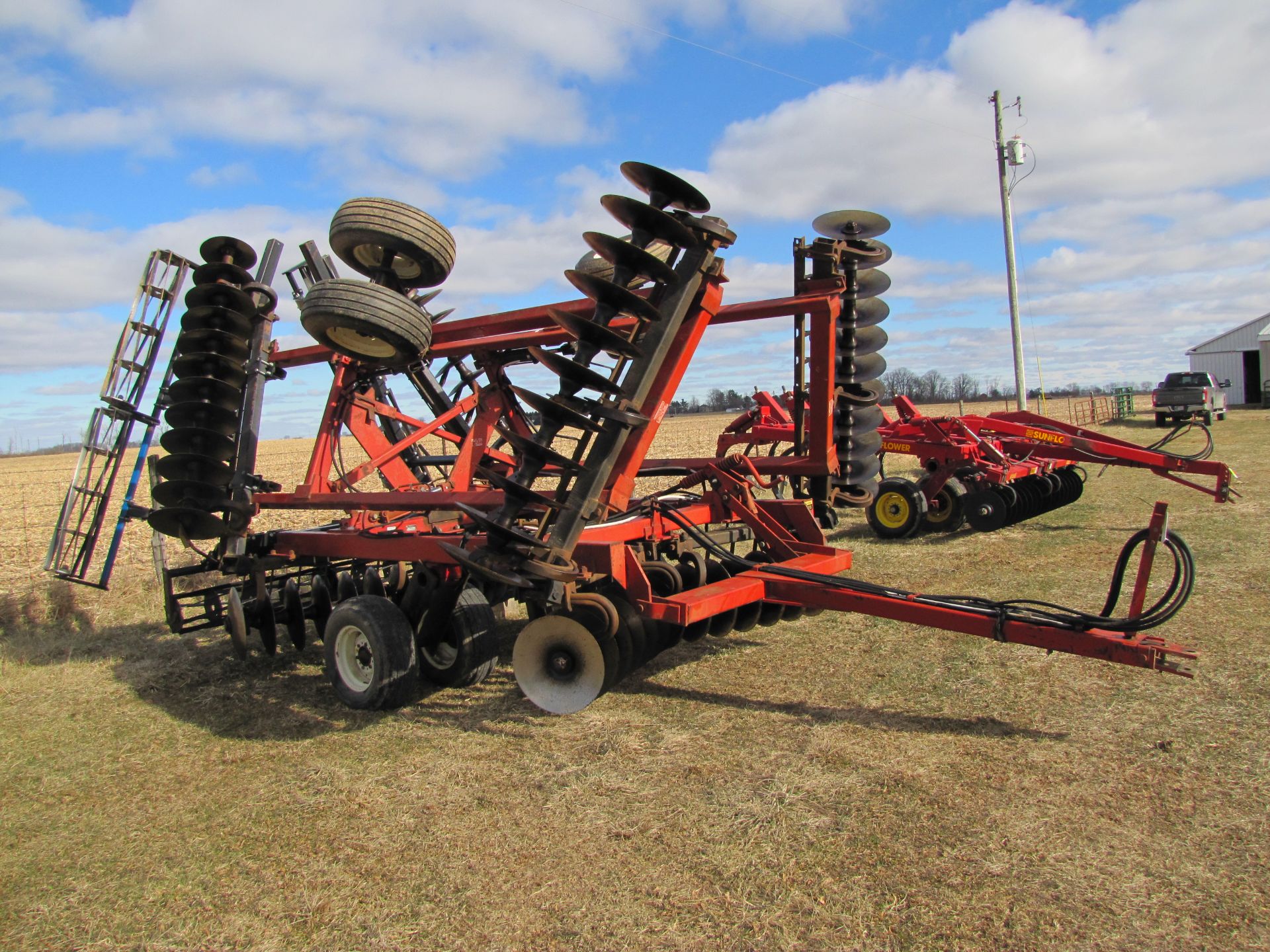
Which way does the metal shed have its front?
toward the camera

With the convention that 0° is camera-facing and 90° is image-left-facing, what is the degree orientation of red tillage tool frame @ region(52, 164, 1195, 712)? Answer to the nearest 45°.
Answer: approximately 315°

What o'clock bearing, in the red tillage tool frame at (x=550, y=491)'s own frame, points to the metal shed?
The metal shed is roughly at 9 o'clock from the red tillage tool frame.

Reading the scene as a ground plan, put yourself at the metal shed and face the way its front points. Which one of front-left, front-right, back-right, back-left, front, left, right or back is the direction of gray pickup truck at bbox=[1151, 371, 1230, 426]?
front

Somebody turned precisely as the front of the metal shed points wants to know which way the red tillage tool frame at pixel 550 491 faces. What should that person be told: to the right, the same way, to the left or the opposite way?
to the left

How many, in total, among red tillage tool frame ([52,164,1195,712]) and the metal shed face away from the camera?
0

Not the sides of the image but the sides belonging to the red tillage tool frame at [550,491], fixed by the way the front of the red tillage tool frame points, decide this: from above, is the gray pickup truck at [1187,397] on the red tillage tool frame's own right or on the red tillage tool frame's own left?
on the red tillage tool frame's own left

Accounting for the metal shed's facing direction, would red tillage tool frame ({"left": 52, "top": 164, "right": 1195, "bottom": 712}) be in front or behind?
in front
